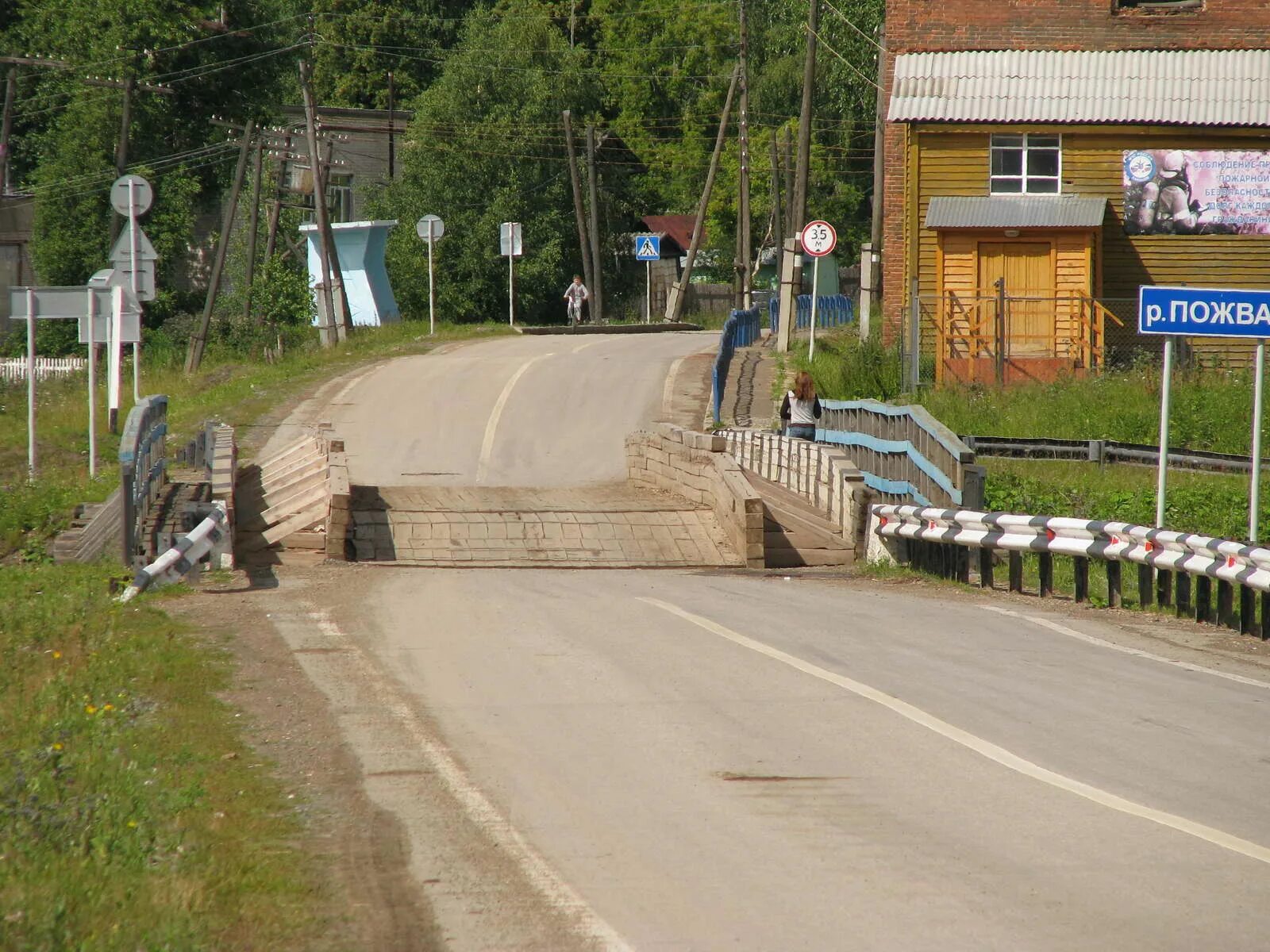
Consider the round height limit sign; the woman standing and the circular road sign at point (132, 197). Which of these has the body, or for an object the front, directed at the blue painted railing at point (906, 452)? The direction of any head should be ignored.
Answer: the round height limit sign

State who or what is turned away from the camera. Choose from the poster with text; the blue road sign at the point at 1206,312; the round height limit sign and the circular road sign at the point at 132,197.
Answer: the circular road sign

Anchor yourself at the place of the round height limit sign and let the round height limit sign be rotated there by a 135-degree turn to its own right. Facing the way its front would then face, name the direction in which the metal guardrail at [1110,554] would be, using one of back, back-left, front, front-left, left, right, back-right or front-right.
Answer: back-left

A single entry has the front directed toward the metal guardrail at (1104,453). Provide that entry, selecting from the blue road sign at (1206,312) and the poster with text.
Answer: the poster with text

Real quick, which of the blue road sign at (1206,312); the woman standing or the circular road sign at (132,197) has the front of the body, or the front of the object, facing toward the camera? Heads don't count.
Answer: the blue road sign

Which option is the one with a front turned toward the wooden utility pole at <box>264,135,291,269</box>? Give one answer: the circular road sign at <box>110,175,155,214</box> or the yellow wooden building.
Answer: the circular road sign

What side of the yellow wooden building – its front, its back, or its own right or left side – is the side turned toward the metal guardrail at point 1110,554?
front

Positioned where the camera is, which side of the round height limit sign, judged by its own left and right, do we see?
front

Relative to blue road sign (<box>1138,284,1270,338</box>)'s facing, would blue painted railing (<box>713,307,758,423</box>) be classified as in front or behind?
behind

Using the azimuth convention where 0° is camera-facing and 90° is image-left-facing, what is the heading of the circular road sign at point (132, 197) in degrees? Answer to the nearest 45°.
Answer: approximately 180°

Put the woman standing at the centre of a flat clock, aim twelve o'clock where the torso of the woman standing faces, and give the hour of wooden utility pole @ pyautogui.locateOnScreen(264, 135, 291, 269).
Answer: The wooden utility pole is roughly at 11 o'clock from the woman standing.

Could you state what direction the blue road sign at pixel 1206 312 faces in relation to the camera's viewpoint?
facing the viewer

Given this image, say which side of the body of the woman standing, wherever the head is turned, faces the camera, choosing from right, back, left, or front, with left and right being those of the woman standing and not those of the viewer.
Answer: back

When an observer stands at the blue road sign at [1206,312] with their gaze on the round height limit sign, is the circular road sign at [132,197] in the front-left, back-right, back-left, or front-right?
front-left

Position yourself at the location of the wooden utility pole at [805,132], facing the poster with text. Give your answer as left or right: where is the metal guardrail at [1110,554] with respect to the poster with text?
right

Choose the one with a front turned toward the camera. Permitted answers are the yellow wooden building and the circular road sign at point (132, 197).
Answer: the yellow wooden building

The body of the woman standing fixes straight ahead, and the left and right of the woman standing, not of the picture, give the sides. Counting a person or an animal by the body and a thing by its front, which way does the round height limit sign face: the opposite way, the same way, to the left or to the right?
the opposite way

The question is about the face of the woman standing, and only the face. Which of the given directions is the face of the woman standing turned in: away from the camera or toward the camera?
away from the camera

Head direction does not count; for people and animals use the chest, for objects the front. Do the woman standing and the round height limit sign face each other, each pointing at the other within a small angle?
yes

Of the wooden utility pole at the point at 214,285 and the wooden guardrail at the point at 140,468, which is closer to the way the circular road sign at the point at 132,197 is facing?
the wooden utility pole
